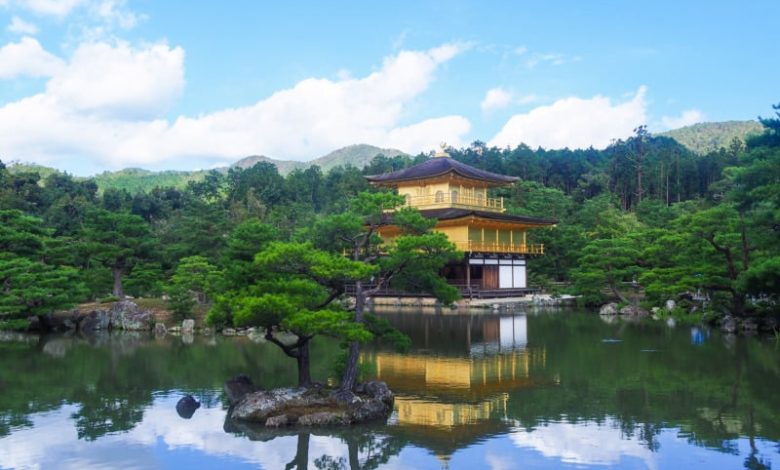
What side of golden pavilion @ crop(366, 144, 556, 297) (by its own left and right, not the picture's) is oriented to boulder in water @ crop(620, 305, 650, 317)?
left

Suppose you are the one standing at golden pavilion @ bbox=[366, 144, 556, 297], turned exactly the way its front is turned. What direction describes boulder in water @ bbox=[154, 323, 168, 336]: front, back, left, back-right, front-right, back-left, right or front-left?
front

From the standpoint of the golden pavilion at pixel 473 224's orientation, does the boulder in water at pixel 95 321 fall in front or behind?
in front

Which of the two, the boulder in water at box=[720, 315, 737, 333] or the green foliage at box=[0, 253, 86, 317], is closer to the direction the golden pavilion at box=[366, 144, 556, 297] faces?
the green foliage

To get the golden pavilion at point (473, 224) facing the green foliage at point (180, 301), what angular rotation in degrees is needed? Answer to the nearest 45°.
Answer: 0° — it already faces it

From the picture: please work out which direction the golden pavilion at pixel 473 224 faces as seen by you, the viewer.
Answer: facing the viewer and to the left of the viewer

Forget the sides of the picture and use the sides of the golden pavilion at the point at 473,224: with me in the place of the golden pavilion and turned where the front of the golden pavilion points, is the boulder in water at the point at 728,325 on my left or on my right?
on my left

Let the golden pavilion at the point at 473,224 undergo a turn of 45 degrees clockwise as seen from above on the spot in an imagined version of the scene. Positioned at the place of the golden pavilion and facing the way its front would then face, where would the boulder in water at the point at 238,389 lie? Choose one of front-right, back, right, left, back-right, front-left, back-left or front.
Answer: left

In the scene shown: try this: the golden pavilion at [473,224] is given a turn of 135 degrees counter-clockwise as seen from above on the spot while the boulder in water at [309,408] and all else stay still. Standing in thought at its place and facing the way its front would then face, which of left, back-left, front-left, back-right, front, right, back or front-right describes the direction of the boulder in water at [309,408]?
right
